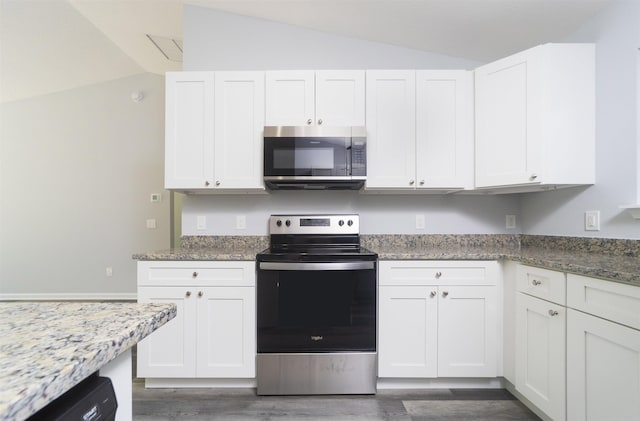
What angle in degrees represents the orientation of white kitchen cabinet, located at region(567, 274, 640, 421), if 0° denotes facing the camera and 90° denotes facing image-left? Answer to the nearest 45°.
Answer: approximately 45°

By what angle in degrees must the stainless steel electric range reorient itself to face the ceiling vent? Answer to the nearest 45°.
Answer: approximately 135° to its right

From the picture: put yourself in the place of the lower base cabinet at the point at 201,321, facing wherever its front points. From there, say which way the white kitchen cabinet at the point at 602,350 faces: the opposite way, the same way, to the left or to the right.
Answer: to the right

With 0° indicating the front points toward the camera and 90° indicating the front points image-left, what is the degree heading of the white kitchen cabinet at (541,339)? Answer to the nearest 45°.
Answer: approximately 45°

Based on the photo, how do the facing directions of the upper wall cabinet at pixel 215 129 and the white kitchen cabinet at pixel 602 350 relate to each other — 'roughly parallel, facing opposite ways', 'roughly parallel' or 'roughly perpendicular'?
roughly perpendicular
